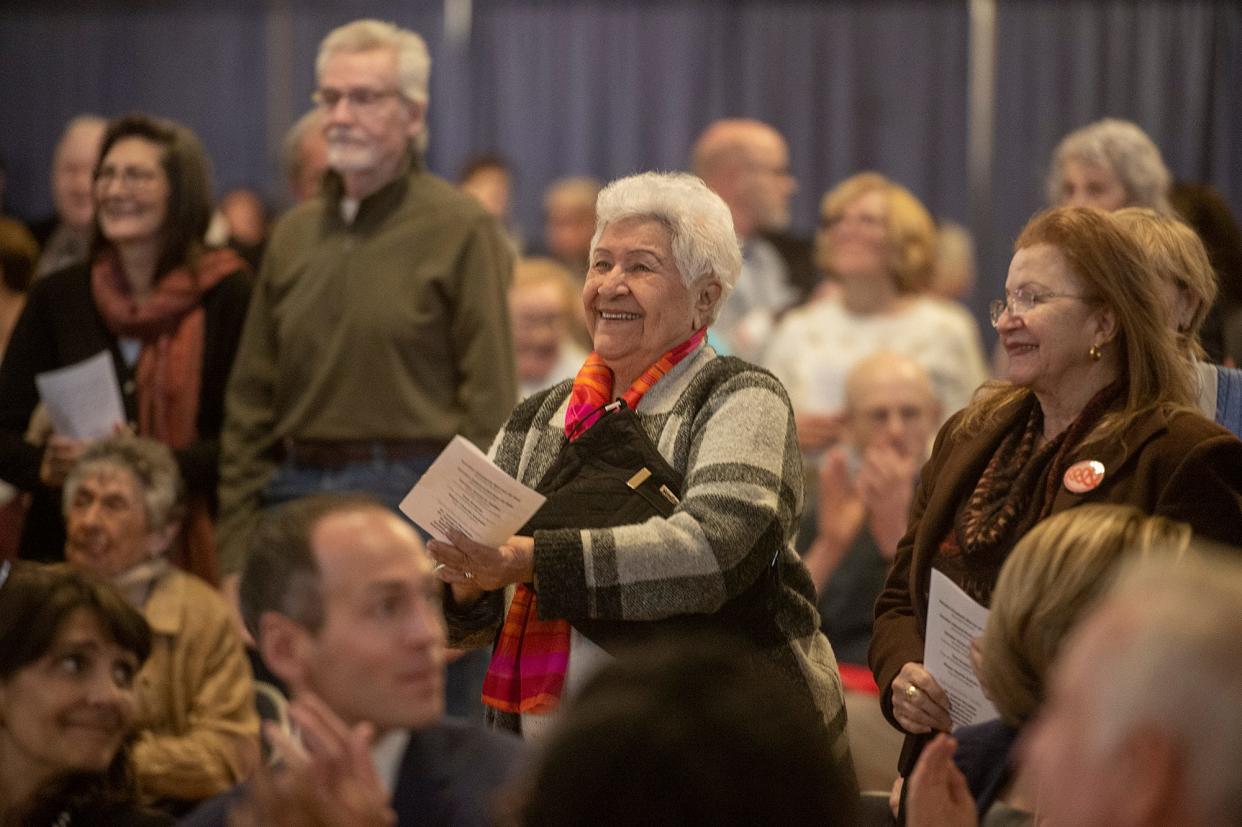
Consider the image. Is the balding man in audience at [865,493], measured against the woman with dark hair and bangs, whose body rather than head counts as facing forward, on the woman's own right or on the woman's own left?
on the woman's own left

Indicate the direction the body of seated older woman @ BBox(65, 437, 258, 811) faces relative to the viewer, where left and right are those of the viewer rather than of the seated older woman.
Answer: facing the viewer and to the left of the viewer

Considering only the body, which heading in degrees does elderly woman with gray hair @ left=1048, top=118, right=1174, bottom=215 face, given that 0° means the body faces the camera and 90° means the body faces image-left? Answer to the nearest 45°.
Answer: approximately 45°

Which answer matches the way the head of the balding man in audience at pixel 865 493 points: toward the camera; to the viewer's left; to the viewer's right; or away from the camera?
toward the camera

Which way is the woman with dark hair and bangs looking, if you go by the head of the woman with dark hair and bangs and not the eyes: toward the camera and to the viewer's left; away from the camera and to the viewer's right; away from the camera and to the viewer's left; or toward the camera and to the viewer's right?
toward the camera and to the viewer's right

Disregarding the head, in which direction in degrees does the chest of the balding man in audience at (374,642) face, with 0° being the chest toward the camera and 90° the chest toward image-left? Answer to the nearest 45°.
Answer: approximately 315°

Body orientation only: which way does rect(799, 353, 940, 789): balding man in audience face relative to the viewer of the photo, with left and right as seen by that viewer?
facing the viewer

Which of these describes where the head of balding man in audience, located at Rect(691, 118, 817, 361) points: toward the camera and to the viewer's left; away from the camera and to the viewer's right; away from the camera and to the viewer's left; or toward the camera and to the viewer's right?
toward the camera and to the viewer's right

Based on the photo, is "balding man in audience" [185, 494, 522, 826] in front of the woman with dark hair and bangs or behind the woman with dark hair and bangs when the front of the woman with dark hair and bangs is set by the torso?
in front

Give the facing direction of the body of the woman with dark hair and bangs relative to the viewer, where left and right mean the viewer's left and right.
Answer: facing the viewer and to the right of the viewer

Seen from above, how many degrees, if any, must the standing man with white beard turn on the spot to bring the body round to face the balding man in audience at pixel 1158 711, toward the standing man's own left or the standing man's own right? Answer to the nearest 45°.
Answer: approximately 45° to the standing man's own left

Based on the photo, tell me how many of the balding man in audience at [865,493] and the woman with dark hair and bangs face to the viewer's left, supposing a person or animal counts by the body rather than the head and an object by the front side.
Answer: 0

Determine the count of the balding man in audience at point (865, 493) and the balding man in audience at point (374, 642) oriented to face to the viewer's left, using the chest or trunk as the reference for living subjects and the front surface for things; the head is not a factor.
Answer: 0

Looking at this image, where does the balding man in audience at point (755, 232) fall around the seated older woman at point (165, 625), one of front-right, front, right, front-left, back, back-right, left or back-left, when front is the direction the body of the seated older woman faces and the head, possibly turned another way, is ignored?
back
